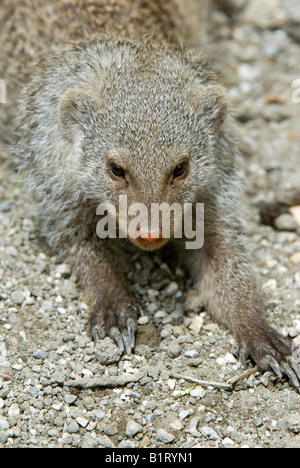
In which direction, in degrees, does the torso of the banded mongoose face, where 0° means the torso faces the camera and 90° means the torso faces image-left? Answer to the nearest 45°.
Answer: approximately 0°
